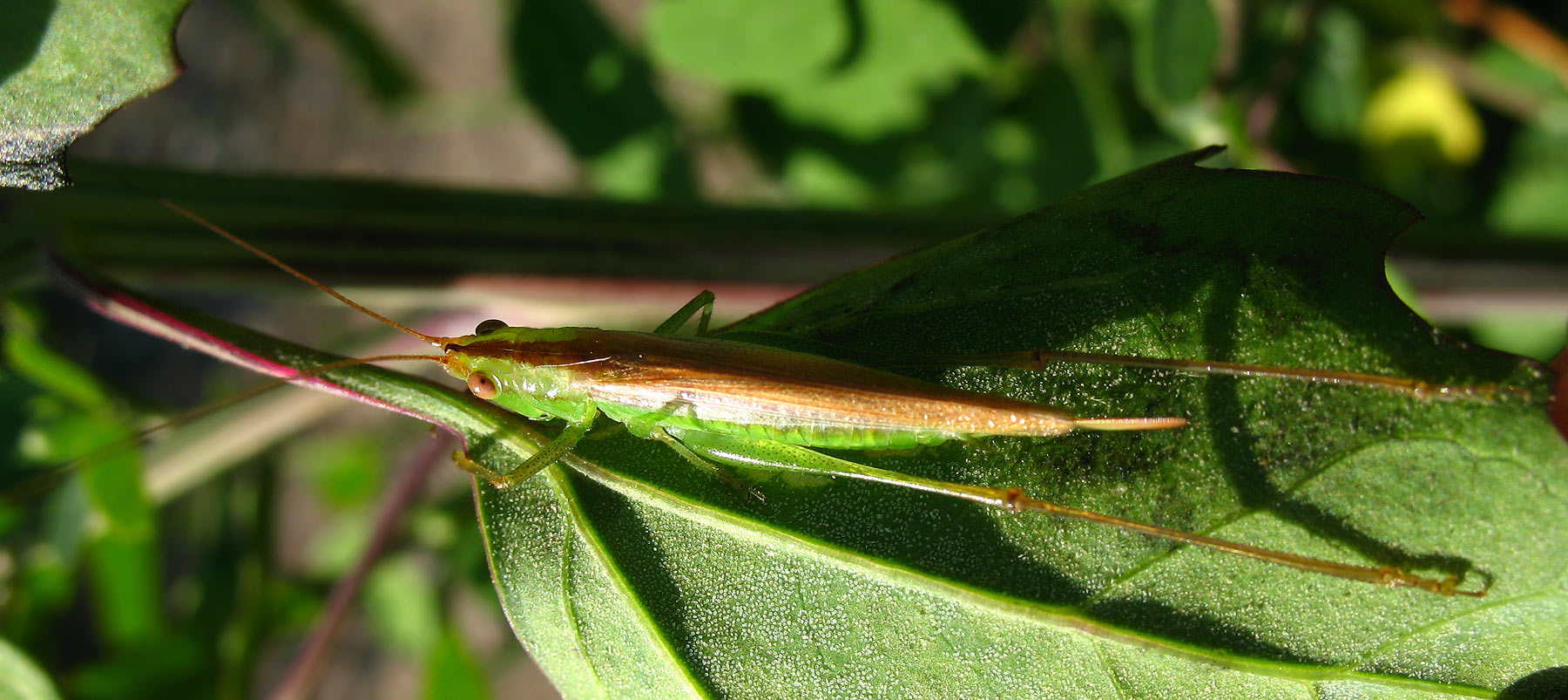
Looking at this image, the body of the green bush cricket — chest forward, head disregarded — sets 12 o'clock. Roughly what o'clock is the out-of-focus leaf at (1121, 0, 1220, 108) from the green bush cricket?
The out-of-focus leaf is roughly at 5 o'clock from the green bush cricket.

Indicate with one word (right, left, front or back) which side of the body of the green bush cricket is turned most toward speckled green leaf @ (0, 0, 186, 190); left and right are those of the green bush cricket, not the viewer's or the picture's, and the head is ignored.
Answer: front

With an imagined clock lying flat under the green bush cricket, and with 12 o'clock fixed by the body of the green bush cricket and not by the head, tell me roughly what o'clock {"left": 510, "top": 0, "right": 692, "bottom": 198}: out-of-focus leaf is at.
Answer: The out-of-focus leaf is roughly at 2 o'clock from the green bush cricket.

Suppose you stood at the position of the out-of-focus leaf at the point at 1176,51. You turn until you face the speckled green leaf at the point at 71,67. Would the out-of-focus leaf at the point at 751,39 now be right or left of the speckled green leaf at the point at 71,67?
right

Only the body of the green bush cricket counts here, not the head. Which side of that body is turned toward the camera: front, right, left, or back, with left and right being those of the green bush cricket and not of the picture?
left

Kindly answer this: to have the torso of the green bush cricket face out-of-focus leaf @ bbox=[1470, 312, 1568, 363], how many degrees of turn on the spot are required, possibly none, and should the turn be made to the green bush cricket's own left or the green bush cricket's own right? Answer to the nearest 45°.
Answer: approximately 135° to the green bush cricket's own right

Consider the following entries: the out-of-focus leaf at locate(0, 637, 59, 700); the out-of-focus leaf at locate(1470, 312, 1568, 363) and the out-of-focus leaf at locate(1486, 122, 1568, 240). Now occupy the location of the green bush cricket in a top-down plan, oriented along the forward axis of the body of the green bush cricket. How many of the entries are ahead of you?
1

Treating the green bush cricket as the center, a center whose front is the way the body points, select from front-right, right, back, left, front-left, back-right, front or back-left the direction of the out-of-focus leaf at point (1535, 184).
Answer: back-right

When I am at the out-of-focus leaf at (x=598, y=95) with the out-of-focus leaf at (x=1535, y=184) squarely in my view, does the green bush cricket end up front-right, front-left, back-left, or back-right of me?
front-right

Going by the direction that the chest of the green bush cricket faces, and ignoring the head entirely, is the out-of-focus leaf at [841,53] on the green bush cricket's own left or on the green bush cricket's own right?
on the green bush cricket's own right

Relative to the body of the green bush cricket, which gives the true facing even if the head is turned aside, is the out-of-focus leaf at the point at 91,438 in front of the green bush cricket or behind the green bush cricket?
in front

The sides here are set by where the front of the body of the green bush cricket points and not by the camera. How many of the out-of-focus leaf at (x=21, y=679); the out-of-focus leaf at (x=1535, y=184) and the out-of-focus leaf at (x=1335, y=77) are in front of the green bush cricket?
1

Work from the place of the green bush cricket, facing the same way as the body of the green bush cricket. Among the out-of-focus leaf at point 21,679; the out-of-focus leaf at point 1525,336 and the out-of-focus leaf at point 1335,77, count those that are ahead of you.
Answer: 1
